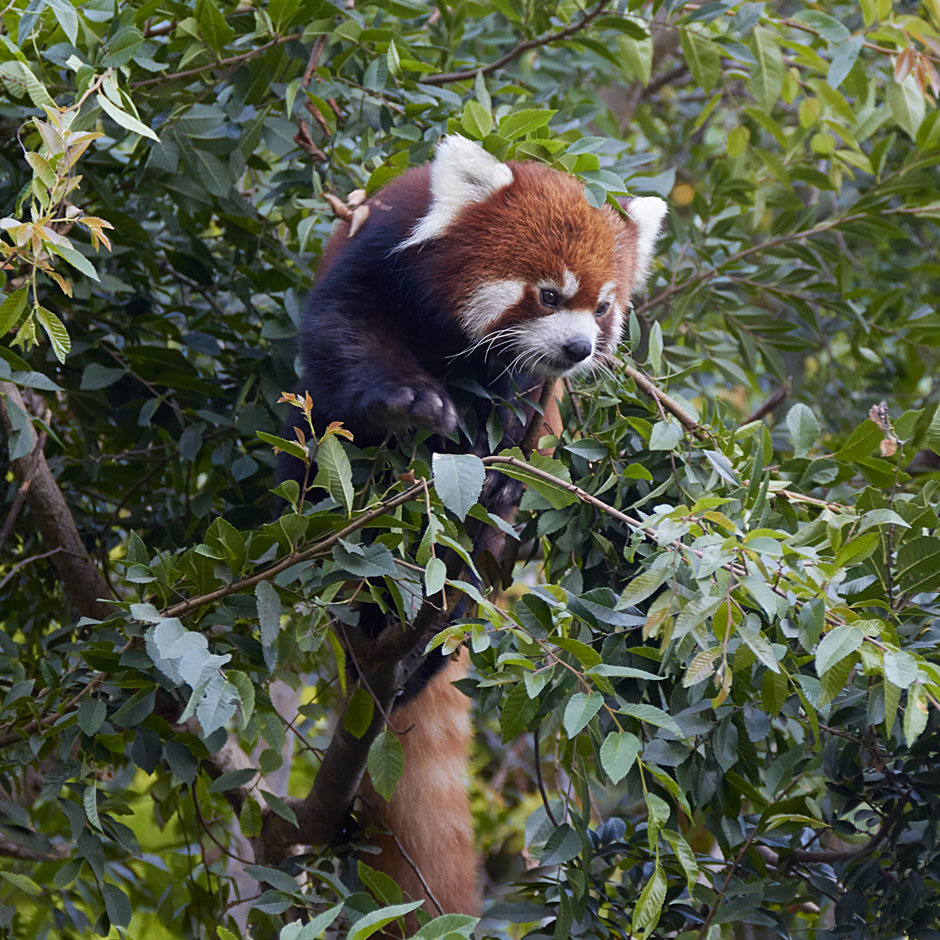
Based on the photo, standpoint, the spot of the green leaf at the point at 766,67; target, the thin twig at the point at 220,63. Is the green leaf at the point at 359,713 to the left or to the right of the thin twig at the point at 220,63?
left

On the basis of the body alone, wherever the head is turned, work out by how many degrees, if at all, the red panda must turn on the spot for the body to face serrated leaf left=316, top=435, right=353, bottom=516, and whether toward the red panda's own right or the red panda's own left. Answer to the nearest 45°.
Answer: approximately 45° to the red panda's own right

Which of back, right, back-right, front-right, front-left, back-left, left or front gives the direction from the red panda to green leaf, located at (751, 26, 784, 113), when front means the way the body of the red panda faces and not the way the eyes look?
left

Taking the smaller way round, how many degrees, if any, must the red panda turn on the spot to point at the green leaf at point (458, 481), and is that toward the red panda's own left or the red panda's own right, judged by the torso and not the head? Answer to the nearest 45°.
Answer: approximately 45° to the red panda's own right

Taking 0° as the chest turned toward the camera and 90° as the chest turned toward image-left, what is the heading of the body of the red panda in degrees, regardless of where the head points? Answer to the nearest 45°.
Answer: approximately 315°
